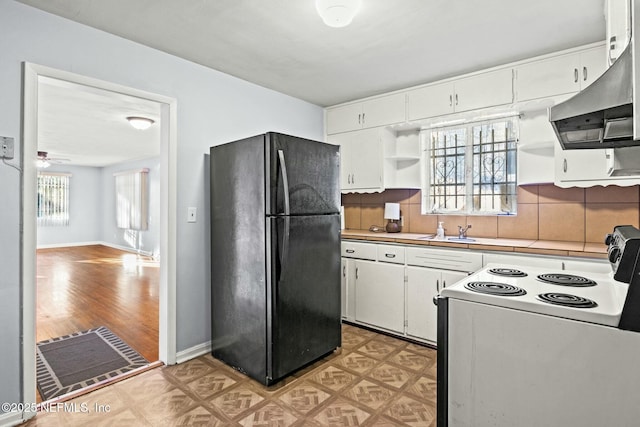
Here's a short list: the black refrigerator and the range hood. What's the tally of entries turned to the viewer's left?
1

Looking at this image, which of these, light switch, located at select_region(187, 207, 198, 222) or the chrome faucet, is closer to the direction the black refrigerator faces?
the chrome faucet

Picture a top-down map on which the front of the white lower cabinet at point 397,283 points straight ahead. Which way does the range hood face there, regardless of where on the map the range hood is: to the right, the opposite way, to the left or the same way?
to the right

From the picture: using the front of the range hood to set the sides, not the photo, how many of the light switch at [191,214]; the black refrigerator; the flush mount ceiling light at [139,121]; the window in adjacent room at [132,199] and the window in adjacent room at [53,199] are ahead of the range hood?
5

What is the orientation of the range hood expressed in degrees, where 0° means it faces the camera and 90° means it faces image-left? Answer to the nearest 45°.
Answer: approximately 90°

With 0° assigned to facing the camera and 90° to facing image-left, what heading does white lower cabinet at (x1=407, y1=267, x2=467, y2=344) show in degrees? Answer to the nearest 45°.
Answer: approximately 45°

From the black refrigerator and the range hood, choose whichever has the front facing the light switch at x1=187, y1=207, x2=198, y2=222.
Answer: the range hood

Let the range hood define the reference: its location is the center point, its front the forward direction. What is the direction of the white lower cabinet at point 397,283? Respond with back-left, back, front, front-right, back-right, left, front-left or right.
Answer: front-right

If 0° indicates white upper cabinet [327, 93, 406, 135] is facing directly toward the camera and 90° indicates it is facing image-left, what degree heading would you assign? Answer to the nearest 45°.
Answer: approximately 45°

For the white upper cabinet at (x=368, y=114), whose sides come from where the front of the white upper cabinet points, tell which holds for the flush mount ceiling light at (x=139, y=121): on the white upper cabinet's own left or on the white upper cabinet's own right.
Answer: on the white upper cabinet's own right

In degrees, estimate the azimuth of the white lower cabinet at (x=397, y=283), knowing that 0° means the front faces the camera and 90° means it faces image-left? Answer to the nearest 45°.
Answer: approximately 45°

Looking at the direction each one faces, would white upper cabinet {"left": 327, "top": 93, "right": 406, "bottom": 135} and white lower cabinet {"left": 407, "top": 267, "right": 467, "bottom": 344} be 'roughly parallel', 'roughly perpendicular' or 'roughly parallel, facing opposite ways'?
roughly parallel
